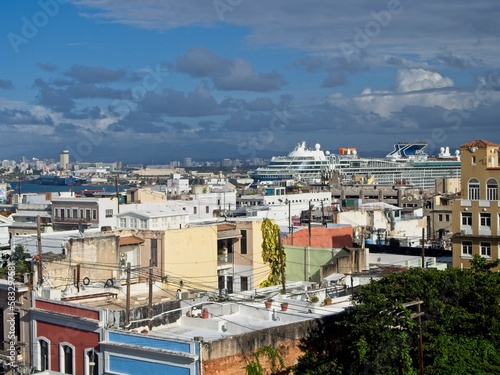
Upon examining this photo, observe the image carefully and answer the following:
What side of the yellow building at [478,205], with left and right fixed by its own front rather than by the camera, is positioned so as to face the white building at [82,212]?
right

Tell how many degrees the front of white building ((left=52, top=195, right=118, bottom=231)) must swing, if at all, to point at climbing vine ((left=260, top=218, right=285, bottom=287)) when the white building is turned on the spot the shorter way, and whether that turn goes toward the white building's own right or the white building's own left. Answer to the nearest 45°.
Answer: approximately 90° to the white building's own left

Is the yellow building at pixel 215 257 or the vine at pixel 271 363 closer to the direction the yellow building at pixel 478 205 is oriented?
the vine

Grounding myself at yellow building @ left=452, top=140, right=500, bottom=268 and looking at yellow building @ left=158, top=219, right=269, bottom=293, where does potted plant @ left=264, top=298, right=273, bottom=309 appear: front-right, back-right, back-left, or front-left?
front-left

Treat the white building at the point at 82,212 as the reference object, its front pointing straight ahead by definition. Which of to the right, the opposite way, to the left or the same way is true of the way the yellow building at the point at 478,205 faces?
the same way

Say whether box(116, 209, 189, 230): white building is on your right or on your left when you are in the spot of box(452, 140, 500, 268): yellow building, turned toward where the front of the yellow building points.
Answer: on your right

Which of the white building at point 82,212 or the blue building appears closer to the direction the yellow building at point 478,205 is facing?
the blue building

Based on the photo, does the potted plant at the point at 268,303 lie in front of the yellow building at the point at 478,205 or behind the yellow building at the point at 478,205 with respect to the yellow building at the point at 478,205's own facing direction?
in front

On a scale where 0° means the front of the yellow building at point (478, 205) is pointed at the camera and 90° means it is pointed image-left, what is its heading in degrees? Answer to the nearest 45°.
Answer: approximately 0°

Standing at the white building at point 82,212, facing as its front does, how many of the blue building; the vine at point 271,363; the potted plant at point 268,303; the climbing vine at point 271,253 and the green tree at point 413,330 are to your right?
0

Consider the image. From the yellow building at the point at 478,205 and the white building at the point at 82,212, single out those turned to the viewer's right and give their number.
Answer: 0

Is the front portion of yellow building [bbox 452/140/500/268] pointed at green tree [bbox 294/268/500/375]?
yes

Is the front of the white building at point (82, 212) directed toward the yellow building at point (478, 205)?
no
